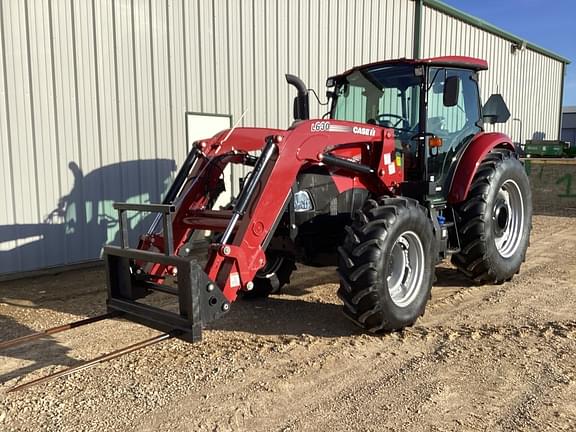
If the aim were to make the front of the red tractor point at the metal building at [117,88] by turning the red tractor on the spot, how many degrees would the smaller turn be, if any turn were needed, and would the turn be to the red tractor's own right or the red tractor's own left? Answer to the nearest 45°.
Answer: approximately 90° to the red tractor's own right

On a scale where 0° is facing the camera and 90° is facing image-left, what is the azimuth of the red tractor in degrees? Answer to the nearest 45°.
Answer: approximately 45°
